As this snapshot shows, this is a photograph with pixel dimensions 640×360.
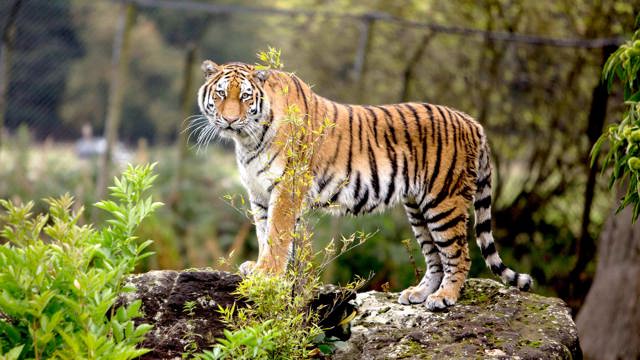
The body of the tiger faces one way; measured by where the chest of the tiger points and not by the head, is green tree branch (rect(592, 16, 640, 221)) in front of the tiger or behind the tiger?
behind

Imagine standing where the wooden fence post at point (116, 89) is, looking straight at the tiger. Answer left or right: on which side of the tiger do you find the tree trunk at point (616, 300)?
left

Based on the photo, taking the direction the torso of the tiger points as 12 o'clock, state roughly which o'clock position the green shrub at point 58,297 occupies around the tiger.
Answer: The green shrub is roughly at 10 o'clock from the tiger.

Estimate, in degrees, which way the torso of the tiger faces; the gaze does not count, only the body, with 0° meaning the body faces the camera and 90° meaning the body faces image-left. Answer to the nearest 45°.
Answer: approximately 90°

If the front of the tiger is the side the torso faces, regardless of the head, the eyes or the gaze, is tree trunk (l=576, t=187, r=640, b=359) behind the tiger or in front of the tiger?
behind

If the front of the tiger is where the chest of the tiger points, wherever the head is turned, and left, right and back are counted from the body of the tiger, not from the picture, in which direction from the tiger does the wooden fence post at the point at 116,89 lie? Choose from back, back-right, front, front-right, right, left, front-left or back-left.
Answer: front-right
